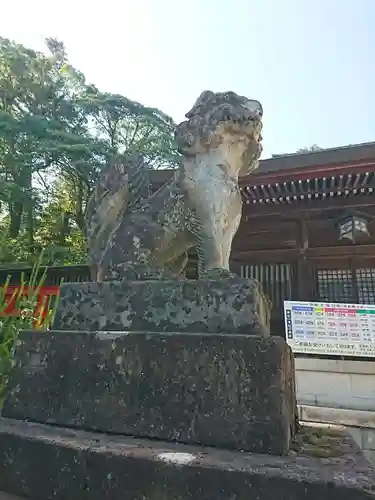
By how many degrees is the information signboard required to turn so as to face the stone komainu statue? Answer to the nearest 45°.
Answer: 0° — it already faces it

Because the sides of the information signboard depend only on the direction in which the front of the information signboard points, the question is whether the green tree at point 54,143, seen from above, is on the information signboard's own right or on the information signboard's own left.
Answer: on the information signboard's own right

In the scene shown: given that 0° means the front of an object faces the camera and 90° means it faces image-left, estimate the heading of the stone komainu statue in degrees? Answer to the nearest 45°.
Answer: approximately 270°

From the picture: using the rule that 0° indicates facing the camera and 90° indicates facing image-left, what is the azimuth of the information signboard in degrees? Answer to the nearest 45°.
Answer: approximately 0°

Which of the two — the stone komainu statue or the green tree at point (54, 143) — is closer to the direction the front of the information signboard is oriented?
the stone komainu statue

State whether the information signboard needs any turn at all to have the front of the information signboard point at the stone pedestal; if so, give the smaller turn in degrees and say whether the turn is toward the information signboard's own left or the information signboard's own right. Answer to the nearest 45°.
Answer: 0° — it already faces it

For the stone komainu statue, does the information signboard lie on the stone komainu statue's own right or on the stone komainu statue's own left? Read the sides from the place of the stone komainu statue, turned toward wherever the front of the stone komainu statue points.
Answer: on the stone komainu statue's own left

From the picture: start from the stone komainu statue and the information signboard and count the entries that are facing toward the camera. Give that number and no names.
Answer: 1
